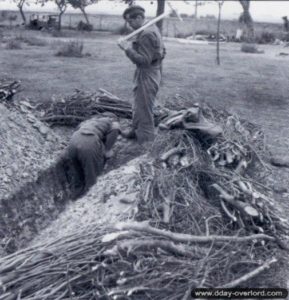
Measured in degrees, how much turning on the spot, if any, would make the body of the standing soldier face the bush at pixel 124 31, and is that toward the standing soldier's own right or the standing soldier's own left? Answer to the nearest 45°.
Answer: approximately 90° to the standing soldier's own right

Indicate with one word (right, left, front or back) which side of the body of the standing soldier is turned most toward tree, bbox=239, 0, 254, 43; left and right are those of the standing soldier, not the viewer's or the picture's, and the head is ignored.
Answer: right

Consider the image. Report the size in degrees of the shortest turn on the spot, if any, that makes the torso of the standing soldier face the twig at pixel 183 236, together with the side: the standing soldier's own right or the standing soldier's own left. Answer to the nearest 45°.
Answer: approximately 90° to the standing soldier's own left

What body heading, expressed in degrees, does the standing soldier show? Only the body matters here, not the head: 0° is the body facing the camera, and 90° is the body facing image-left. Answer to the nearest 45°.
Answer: approximately 90°

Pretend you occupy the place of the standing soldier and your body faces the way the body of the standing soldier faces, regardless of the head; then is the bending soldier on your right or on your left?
on your left

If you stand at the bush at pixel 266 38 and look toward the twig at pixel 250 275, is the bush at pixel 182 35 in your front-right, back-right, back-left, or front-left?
back-right

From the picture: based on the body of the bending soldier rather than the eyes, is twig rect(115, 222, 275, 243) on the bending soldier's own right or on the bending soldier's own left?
on the bending soldier's own right

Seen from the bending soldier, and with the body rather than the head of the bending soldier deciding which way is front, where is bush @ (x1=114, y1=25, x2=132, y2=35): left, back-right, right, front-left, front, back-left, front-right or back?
front-left
